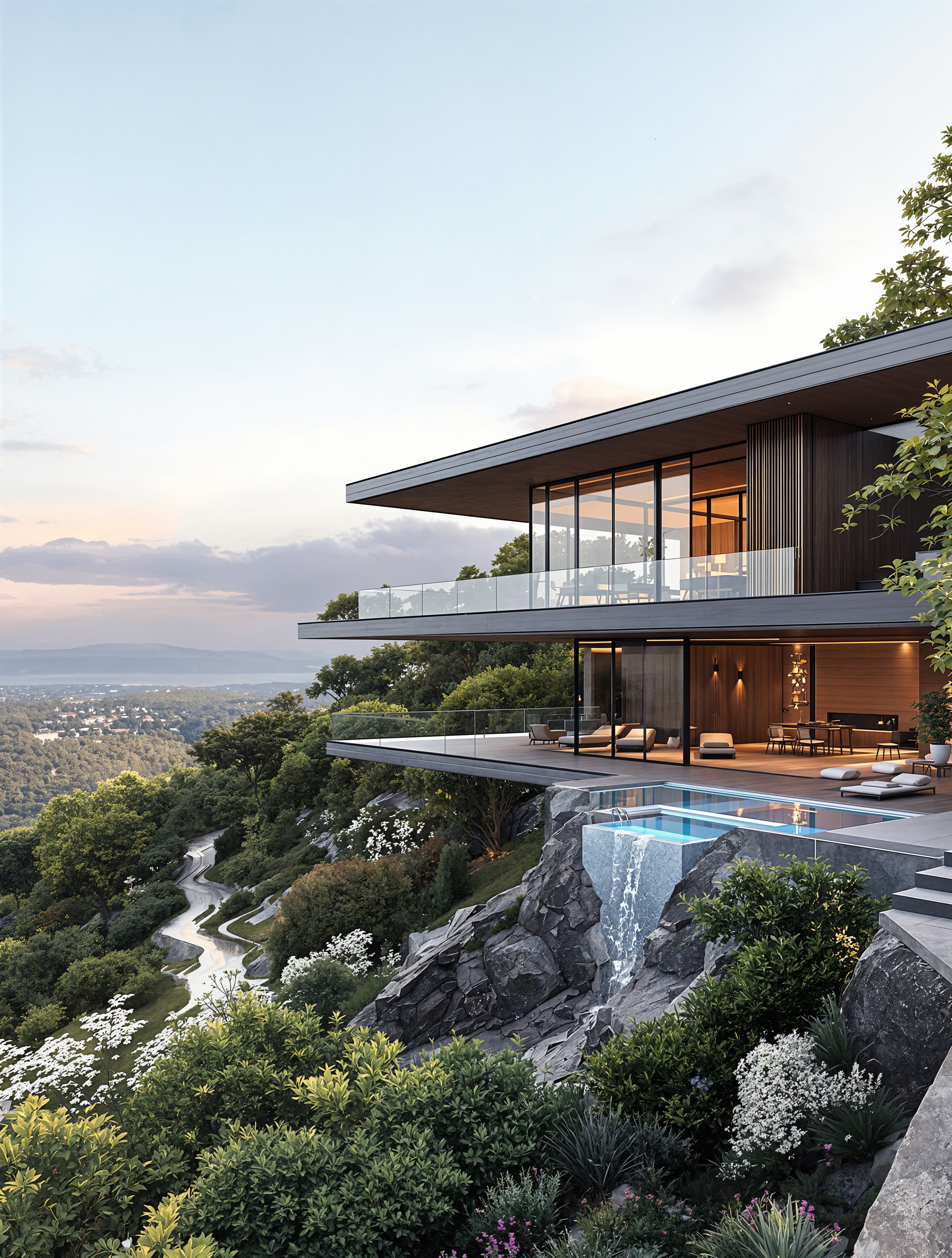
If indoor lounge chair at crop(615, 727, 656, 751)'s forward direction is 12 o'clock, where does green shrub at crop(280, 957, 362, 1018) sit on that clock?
The green shrub is roughly at 1 o'clock from the indoor lounge chair.

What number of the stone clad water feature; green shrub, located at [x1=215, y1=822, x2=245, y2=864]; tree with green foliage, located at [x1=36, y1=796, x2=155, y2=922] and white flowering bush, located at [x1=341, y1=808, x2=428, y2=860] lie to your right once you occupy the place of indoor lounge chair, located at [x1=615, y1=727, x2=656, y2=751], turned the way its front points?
3

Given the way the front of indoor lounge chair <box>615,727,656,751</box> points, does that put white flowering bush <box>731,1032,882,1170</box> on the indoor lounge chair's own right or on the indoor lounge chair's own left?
on the indoor lounge chair's own left

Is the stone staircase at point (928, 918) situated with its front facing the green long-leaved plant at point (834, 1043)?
yes

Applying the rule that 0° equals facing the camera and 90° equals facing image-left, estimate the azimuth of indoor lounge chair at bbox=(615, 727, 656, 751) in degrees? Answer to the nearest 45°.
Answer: approximately 45°

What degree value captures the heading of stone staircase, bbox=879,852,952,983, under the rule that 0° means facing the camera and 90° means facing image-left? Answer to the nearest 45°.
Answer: approximately 45°
